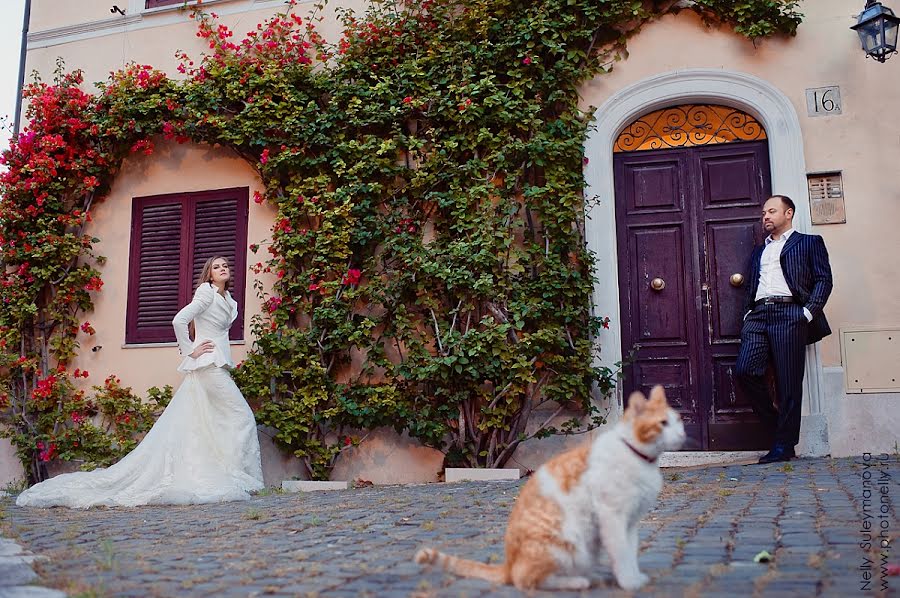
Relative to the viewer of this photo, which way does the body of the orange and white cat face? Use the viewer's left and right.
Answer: facing to the right of the viewer

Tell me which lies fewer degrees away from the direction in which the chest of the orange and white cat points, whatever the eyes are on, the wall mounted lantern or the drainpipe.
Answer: the wall mounted lantern

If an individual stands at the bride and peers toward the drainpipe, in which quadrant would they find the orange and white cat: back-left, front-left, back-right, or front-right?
back-left

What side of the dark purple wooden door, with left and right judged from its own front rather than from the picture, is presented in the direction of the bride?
right

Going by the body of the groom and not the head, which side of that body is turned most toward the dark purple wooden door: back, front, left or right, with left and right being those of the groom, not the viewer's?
right
